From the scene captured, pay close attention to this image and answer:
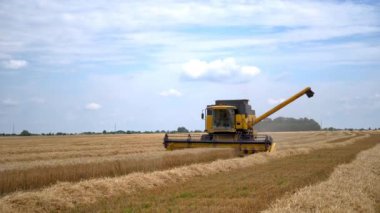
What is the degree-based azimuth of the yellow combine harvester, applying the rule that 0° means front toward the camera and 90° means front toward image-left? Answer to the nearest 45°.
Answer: approximately 45°
